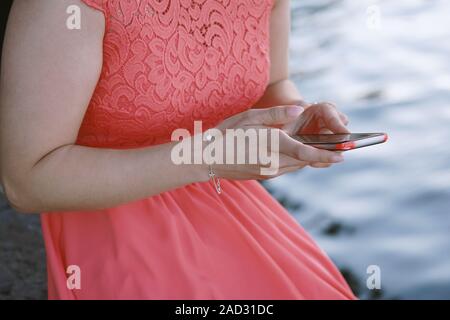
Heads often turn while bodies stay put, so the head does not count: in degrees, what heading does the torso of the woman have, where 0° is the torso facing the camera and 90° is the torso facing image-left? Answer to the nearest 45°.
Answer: approximately 315°
